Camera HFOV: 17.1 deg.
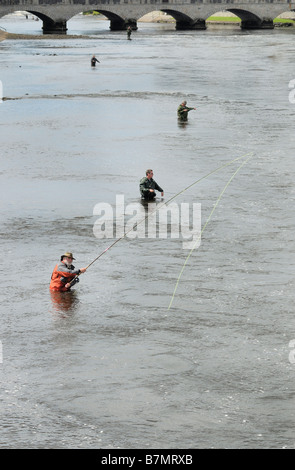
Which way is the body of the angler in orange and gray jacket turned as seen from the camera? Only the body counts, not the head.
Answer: to the viewer's right

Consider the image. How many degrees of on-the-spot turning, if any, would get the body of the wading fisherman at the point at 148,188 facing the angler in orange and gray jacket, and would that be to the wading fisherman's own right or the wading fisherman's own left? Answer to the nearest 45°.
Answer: approximately 45° to the wading fisherman's own right

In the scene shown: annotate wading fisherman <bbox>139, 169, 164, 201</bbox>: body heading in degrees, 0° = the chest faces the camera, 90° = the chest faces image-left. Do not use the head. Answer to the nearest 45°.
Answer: approximately 315°

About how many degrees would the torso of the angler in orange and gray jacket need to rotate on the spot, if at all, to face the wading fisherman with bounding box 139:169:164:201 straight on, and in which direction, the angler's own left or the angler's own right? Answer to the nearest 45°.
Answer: approximately 90° to the angler's own left
